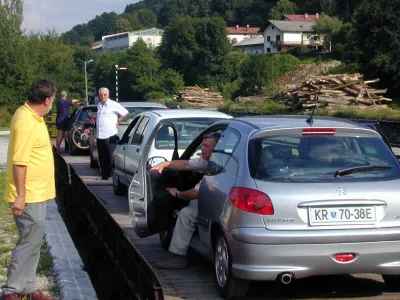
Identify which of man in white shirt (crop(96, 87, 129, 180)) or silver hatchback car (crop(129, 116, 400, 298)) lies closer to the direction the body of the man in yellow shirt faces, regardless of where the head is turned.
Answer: the silver hatchback car

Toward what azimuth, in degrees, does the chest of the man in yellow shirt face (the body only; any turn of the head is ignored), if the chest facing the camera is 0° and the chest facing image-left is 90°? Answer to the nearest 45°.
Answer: approximately 270°

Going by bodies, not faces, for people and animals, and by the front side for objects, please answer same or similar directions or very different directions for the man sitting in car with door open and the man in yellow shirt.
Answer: very different directions

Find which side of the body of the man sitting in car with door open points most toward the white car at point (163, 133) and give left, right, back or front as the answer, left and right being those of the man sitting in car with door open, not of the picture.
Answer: right

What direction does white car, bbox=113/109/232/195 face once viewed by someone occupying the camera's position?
facing away from the viewer and to the left of the viewer

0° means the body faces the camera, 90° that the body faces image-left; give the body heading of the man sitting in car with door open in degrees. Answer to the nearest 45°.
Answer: approximately 90°

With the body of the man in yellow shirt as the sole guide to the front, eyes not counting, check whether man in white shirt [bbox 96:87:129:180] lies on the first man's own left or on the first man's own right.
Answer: on the first man's own left

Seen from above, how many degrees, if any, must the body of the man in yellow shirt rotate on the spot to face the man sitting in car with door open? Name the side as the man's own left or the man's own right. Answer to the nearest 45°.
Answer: approximately 45° to the man's own left
